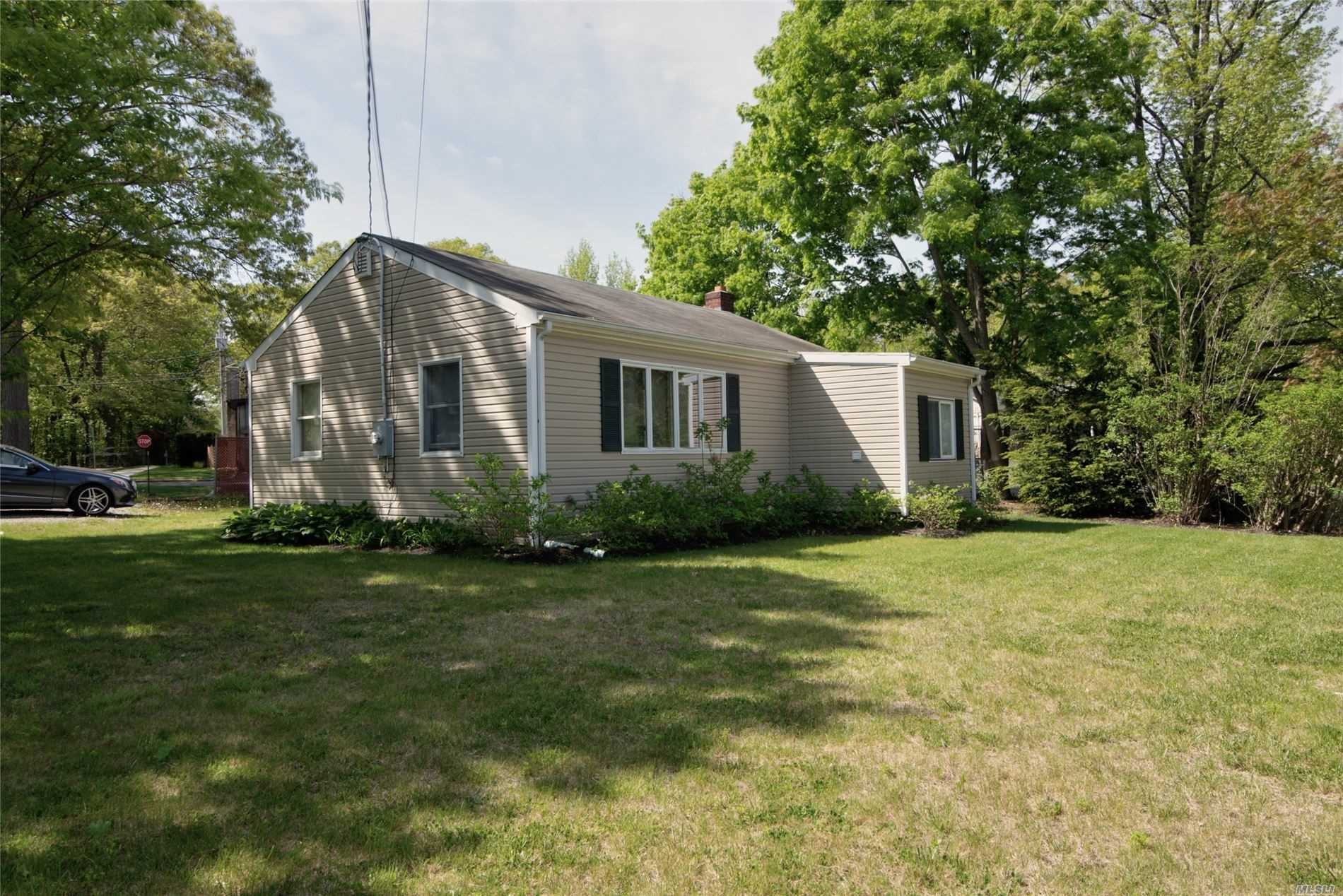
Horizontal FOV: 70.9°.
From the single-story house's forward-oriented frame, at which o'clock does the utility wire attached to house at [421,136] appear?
The utility wire attached to house is roughly at 2 o'clock from the single-story house.

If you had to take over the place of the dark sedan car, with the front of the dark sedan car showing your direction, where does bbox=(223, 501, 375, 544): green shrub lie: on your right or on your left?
on your right

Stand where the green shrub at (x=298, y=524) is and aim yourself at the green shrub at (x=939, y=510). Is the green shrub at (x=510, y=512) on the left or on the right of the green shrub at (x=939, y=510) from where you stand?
right

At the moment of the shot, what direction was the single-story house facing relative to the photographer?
facing the viewer and to the right of the viewer

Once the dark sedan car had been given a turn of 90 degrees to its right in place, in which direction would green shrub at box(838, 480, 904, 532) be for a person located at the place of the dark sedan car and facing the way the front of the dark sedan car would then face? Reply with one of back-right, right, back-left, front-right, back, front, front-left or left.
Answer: front-left

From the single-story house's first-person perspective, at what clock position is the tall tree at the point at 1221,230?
The tall tree is roughly at 10 o'clock from the single-story house.

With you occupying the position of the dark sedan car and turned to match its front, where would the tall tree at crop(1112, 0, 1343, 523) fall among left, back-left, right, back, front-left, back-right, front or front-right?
front-right

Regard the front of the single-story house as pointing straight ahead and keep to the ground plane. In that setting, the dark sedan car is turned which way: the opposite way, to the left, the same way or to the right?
to the left

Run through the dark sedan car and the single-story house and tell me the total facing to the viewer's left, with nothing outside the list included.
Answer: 0

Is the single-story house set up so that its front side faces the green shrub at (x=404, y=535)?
no

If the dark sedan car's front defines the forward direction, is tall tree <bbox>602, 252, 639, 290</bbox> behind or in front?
in front

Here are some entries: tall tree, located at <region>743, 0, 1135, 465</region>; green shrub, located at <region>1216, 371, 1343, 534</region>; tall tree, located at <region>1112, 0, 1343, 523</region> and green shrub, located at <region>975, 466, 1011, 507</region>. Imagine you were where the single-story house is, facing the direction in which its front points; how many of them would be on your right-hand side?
0

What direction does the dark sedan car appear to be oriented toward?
to the viewer's right

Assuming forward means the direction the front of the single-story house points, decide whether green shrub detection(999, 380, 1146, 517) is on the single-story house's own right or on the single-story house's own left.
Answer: on the single-story house's own left

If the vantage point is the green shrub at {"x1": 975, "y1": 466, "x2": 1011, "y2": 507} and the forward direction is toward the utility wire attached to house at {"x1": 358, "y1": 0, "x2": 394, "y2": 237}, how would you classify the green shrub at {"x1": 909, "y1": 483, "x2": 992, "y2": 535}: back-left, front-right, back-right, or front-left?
front-left

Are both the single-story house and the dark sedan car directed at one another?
no

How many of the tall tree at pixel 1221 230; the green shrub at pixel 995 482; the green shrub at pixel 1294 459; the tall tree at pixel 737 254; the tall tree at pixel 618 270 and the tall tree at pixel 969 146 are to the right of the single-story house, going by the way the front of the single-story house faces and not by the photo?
0

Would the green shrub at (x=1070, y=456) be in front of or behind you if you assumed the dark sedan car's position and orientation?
in front

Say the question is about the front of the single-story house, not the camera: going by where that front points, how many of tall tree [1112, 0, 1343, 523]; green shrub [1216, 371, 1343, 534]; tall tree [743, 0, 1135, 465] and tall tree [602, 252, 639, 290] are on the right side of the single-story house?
0
